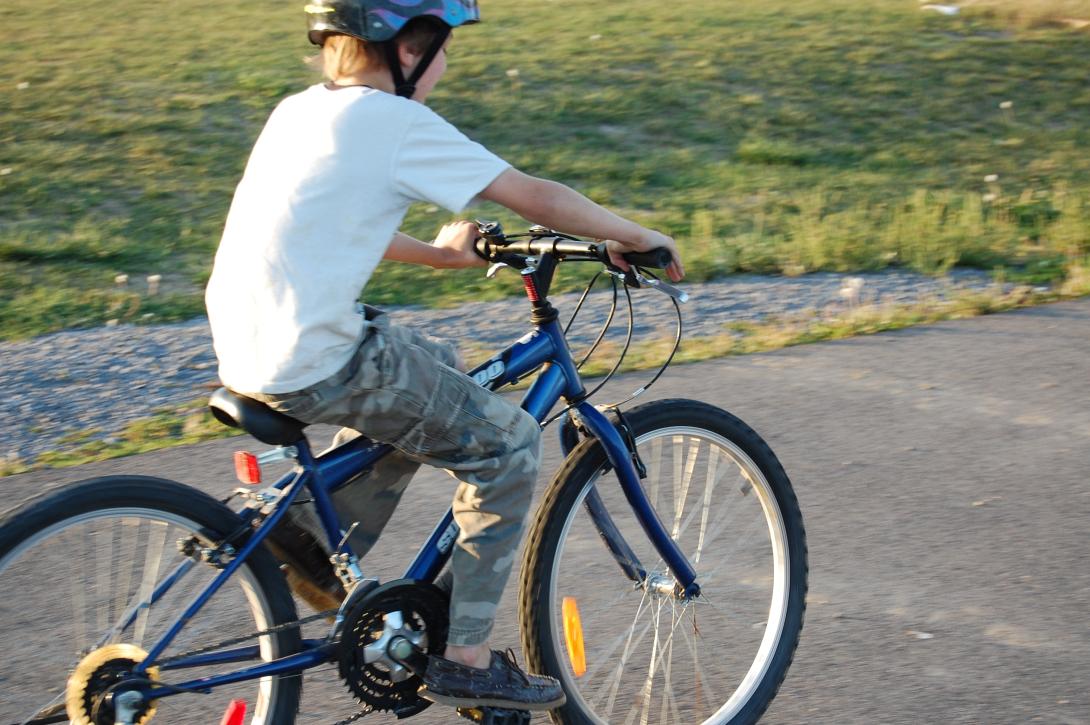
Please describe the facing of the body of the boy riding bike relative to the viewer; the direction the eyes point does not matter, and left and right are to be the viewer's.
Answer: facing away from the viewer and to the right of the viewer

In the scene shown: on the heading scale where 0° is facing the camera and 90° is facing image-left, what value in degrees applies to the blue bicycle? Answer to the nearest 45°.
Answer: approximately 225°

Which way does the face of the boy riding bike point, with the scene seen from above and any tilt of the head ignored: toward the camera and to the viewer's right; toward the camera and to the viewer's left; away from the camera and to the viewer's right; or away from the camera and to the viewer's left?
away from the camera and to the viewer's right
